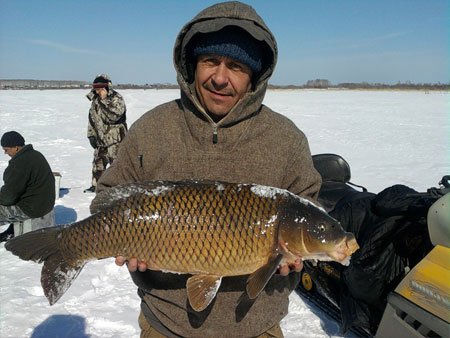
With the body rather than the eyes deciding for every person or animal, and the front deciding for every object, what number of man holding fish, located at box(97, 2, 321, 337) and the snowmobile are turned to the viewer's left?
0

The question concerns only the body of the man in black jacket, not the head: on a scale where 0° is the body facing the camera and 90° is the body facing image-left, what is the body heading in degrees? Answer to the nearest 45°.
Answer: approximately 90°

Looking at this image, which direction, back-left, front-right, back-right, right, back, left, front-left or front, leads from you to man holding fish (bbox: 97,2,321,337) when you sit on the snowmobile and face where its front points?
right

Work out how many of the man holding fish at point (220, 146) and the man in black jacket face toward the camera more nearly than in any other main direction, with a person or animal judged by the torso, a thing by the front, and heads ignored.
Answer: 1
